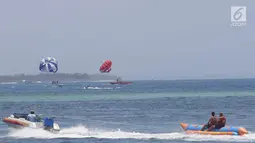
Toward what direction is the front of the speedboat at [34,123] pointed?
to the viewer's left
